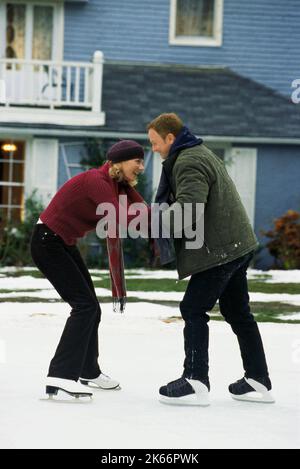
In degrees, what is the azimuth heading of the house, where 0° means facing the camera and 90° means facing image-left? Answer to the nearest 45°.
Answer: approximately 0°

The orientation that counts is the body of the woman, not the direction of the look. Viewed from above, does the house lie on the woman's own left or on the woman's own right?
on the woman's own left

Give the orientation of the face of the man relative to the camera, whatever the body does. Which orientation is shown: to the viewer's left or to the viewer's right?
to the viewer's left

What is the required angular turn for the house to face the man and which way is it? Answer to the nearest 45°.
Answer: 0° — it already faces them

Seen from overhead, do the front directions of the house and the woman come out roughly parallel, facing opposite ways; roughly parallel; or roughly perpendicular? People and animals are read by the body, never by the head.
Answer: roughly perpendicular

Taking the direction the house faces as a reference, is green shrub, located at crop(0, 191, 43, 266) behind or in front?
in front

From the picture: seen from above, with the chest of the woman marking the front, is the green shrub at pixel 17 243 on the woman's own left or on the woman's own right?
on the woman's own left

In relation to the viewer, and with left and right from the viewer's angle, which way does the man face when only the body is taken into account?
facing to the left of the viewer

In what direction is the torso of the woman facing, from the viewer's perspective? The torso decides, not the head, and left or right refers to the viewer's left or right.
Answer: facing to the right of the viewer

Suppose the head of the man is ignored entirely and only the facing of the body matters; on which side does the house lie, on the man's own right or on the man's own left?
on the man's own right

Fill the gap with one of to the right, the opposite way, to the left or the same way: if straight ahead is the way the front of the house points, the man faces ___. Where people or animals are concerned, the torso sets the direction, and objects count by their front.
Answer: to the right

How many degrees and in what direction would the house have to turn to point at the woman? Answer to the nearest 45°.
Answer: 0° — it already faces them
